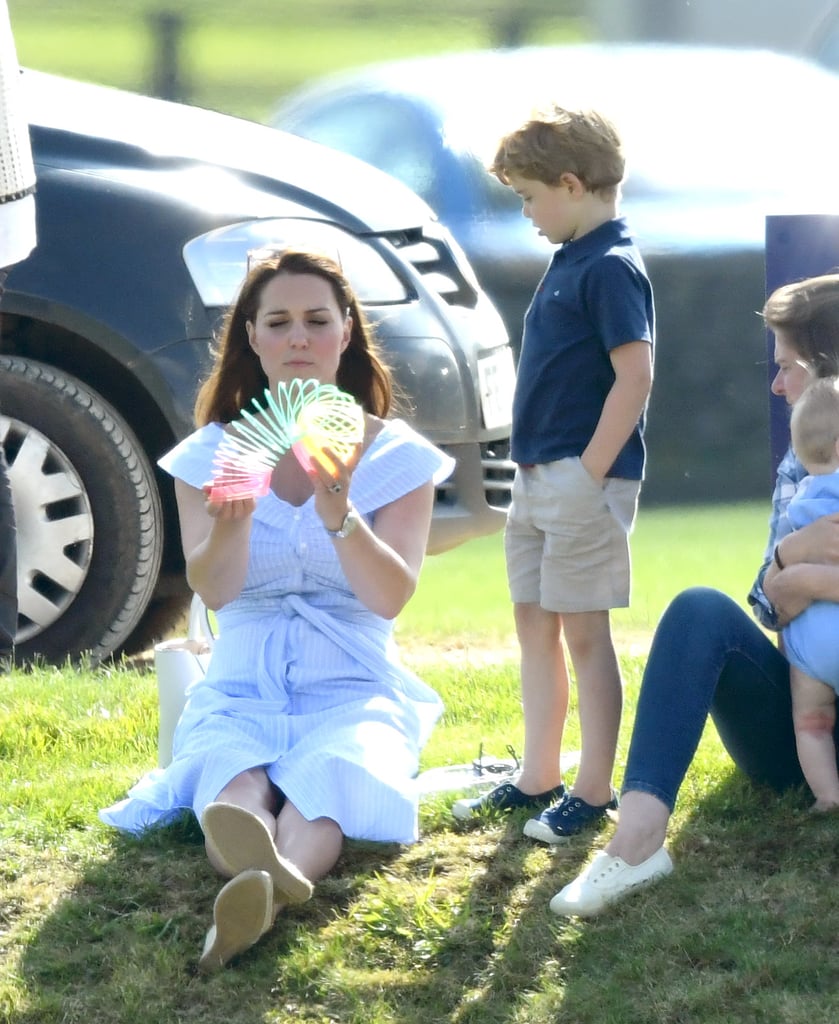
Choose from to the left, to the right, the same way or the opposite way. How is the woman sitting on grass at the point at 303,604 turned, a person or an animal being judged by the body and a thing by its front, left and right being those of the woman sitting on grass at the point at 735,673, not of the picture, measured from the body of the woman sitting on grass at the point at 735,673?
to the left

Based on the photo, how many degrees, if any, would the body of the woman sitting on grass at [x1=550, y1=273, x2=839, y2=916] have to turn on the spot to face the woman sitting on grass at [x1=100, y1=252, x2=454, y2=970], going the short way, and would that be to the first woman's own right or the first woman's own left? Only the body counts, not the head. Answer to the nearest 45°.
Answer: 0° — they already face them

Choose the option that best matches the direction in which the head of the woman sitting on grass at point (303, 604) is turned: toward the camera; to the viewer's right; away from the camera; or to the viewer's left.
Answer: toward the camera

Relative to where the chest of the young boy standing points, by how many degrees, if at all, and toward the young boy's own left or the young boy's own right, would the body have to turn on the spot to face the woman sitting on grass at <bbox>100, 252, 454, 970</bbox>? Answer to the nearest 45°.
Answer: approximately 45° to the young boy's own right

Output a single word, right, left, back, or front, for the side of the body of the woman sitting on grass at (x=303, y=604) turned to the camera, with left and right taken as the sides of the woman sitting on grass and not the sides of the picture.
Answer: front

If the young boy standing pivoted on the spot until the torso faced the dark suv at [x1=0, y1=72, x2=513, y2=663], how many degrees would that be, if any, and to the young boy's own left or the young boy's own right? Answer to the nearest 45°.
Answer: approximately 90° to the young boy's own right

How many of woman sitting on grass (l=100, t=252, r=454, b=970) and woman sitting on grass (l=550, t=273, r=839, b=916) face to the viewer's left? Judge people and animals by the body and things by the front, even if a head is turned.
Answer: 1

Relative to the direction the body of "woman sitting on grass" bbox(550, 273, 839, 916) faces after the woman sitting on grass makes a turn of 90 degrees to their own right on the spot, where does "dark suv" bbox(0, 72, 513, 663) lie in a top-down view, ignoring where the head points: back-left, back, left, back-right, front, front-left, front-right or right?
front-left

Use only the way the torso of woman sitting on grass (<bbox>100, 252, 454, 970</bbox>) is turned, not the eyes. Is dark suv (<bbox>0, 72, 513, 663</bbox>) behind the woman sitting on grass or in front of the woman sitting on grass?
behind

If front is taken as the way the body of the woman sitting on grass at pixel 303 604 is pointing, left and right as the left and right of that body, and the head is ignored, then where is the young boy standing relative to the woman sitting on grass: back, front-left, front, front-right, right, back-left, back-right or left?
left

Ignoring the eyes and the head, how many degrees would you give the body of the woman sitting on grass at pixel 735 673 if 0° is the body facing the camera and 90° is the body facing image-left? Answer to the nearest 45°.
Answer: approximately 90°

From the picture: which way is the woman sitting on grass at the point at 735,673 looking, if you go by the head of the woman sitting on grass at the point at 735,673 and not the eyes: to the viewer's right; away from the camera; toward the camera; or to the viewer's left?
to the viewer's left

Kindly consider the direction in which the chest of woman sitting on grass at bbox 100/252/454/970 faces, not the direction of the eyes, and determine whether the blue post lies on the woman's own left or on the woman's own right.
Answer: on the woman's own left

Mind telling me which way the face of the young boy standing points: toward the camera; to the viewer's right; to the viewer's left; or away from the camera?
to the viewer's left

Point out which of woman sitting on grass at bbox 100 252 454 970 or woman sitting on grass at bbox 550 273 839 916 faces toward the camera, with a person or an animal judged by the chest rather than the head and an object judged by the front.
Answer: woman sitting on grass at bbox 100 252 454 970
